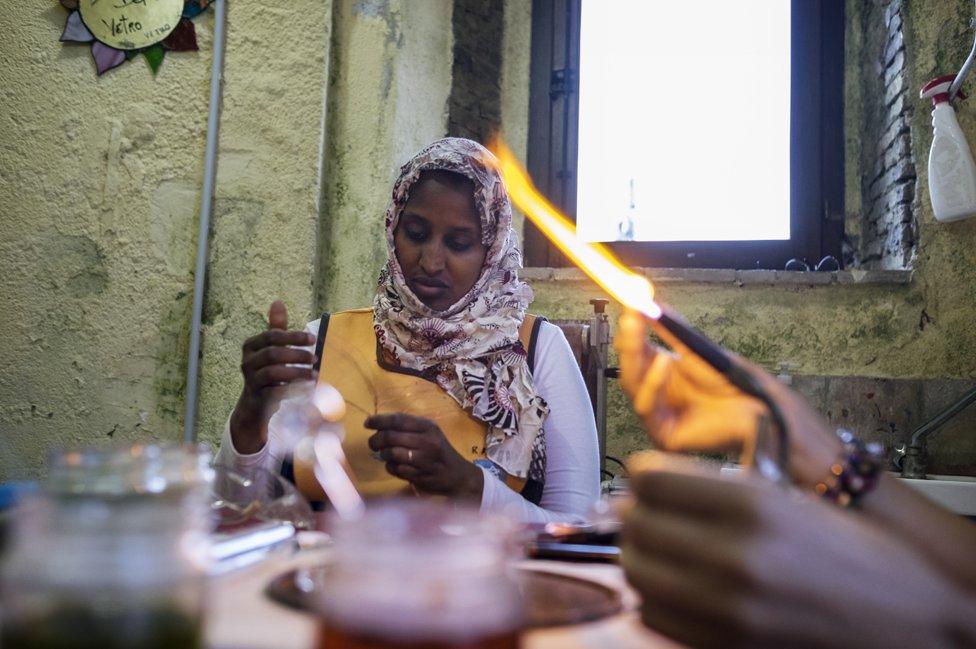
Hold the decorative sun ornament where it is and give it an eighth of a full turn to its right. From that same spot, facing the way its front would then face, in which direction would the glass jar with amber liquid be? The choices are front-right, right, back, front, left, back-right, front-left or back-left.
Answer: front-left

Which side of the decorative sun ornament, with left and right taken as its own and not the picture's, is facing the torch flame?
front

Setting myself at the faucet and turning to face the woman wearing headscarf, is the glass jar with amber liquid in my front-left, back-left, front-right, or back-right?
front-left

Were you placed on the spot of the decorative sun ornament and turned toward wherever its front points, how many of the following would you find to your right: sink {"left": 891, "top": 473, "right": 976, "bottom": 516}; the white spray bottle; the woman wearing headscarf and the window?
0

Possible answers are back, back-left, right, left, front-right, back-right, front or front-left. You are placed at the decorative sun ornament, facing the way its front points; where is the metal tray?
front

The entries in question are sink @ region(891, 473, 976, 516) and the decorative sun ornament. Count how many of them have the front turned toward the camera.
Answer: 2

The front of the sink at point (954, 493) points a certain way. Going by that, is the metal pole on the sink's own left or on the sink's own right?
on the sink's own right

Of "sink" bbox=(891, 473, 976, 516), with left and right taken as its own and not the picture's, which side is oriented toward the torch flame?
front

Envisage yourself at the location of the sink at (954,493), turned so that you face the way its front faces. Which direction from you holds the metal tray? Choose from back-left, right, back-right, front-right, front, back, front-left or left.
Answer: front

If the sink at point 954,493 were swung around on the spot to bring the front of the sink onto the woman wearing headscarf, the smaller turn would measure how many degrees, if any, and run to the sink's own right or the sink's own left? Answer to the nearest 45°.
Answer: approximately 45° to the sink's own right

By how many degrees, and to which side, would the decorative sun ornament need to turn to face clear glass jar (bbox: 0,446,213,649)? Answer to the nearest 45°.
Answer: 0° — it already faces it

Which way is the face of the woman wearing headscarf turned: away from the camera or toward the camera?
toward the camera

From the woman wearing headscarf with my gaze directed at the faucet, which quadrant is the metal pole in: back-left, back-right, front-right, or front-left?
back-left

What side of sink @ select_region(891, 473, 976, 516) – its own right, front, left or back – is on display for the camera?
front

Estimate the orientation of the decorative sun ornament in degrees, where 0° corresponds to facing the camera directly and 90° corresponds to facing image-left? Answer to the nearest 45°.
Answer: approximately 0°

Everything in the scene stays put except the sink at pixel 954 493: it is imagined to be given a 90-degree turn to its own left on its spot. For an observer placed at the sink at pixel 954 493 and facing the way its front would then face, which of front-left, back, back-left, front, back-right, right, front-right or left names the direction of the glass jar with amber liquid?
right

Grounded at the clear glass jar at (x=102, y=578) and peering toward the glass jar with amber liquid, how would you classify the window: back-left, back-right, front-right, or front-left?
front-left
